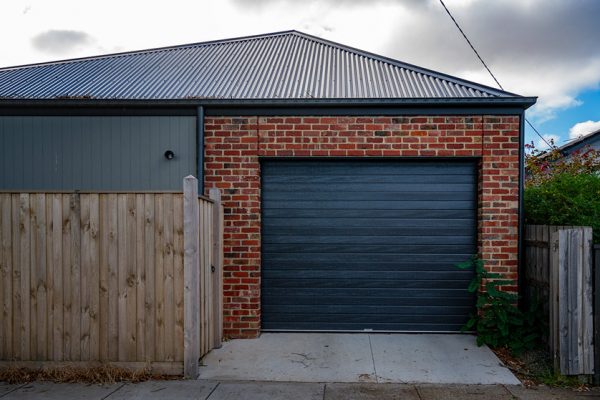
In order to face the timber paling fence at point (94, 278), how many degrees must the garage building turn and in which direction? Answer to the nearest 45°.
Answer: approximately 45° to its right

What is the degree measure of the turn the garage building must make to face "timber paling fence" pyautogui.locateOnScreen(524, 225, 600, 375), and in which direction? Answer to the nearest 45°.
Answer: approximately 45° to its left

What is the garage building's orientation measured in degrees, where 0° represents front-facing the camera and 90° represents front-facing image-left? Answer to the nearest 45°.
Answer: approximately 0°

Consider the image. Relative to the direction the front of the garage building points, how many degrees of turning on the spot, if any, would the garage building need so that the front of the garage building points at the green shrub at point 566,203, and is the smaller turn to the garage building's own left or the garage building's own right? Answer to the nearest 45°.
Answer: approximately 90° to the garage building's own left

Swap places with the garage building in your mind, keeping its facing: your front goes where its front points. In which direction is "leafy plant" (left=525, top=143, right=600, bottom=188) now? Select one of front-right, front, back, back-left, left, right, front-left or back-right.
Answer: back-left

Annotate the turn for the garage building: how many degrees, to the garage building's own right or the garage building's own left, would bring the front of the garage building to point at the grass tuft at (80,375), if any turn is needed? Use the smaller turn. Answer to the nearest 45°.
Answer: approximately 45° to the garage building's own right
